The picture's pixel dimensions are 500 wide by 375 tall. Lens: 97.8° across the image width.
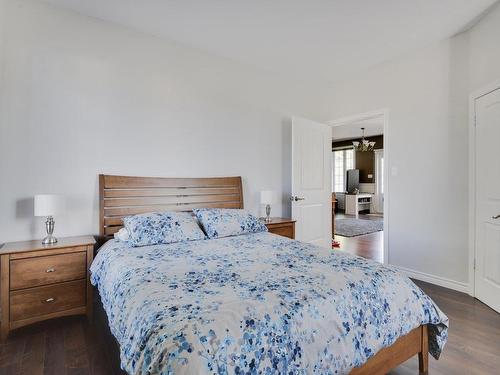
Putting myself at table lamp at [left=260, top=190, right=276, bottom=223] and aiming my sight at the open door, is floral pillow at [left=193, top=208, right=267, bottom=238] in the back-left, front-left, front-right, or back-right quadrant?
back-right

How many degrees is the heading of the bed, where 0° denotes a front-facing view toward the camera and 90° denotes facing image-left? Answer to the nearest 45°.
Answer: approximately 315°

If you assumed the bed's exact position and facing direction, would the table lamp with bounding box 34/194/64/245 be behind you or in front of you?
behind

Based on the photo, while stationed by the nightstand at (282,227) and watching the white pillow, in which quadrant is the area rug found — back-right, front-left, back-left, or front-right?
back-right

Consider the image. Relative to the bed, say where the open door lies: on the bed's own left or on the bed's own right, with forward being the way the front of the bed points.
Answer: on the bed's own left

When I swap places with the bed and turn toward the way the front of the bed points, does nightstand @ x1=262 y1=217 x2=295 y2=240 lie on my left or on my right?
on my left

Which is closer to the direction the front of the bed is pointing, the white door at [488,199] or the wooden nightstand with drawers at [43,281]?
the white door

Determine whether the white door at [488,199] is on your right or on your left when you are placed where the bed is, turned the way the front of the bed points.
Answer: on your left
